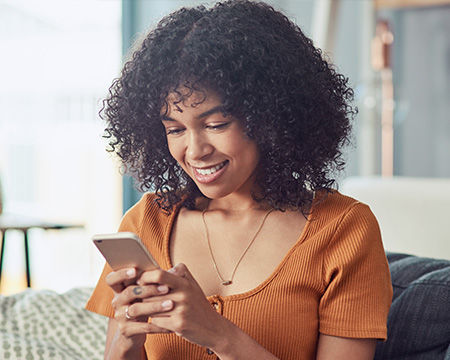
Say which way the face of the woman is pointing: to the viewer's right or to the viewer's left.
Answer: to the viewer's left

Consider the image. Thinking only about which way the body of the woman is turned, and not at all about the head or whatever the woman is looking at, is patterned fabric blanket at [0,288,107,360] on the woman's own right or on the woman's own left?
on the woman's own right

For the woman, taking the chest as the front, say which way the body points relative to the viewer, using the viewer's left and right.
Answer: facing the viewer and to the left of the viewer

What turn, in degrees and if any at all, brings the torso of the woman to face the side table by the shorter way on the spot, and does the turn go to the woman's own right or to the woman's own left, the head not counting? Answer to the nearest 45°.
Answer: approximately 90° to the woman's own right
